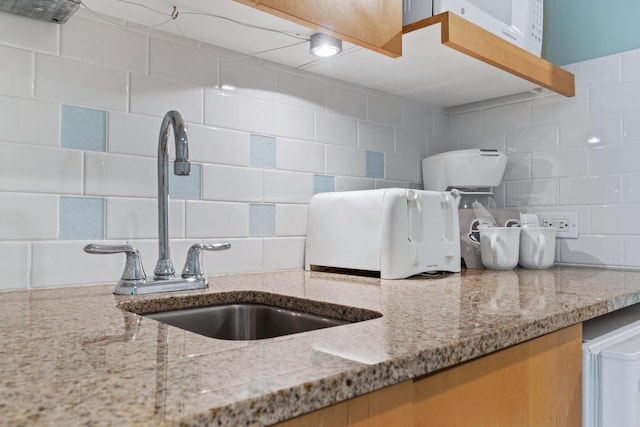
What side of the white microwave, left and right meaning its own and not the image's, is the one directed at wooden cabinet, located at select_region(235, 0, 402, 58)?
right

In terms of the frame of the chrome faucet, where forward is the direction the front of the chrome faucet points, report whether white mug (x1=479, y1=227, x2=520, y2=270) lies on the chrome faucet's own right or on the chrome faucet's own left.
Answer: on the chrome faucet's own left

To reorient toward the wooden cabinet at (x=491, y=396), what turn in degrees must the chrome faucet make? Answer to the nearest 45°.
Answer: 0° — it already faces it

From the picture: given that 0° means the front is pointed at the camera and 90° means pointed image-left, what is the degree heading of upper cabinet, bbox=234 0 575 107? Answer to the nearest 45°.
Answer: approximately 315°

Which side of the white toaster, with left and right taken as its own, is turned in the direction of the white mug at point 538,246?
left
